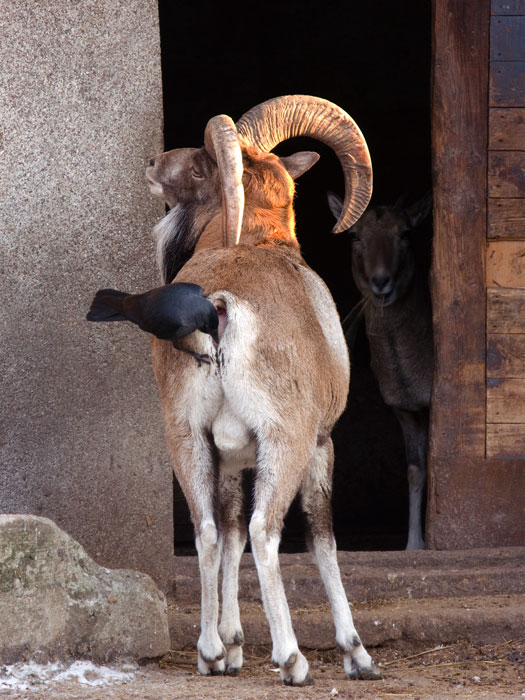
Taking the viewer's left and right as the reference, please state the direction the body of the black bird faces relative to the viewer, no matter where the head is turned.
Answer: facing to the right of the viewer

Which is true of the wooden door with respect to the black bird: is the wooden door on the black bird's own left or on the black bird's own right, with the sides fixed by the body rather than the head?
on the black bird's own left
